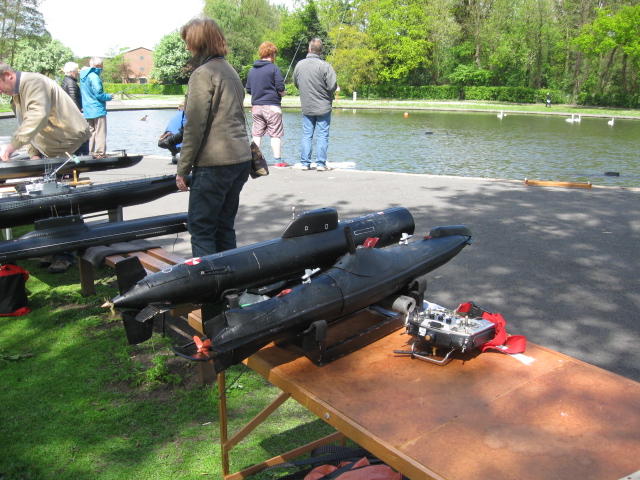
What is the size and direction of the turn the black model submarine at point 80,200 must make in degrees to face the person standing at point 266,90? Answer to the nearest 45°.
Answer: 0° — it already faces them

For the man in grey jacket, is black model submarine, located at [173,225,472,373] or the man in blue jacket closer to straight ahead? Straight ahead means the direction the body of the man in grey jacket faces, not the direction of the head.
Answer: the man in blue jacket

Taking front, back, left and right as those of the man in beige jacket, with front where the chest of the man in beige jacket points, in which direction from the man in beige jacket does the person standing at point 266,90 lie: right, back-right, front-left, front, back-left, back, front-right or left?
back-right

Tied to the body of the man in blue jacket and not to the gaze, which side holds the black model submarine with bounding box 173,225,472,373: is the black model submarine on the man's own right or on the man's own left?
on the man's own right

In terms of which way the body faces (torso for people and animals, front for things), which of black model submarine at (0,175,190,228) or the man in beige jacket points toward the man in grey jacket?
the black model submarine

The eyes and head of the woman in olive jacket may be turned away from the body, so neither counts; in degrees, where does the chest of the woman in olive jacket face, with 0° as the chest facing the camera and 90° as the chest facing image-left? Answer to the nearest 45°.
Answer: approximately 135°

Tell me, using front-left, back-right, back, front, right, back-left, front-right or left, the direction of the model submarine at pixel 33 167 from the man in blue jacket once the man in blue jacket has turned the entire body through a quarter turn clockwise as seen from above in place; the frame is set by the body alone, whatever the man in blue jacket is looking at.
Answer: front-right

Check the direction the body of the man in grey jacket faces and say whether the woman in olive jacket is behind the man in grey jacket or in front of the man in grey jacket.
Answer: behind

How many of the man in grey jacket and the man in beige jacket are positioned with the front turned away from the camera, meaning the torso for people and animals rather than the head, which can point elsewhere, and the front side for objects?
1

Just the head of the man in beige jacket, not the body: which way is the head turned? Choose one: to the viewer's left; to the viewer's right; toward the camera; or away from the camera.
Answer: to the viewer's left

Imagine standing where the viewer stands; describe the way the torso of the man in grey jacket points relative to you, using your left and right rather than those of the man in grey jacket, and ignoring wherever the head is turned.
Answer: facing away from the viewer

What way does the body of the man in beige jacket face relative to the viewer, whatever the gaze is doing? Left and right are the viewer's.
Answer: facing to the left of the viewer
